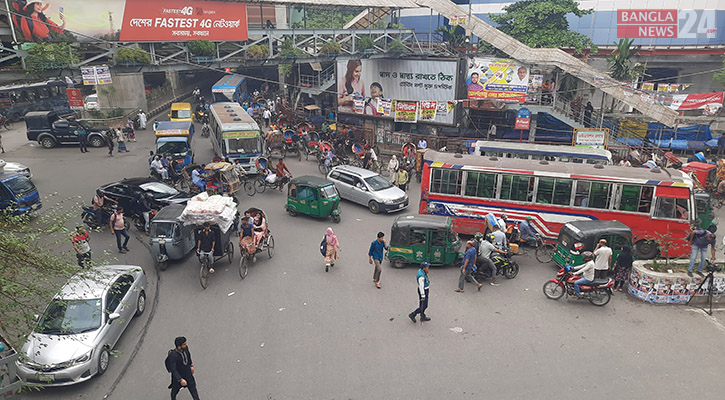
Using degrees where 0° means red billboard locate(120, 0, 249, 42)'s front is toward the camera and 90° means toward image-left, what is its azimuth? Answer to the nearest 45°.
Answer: approximately 0°

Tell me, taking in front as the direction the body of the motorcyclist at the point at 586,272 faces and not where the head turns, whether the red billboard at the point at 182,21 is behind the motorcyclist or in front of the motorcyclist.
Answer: in front

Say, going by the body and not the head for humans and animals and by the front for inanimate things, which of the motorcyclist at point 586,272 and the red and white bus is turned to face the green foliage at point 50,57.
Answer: the motorcyclist

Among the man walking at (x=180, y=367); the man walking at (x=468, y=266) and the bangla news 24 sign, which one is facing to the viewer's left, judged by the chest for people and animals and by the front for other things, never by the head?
the man walking at (x=468, y=266)

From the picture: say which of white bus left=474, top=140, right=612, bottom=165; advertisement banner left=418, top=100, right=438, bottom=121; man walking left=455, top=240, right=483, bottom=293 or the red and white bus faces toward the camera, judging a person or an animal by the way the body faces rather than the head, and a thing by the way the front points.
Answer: the advertisement banner

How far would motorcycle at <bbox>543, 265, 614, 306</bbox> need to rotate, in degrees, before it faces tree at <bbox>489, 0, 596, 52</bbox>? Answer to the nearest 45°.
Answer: approximately 90° to its right

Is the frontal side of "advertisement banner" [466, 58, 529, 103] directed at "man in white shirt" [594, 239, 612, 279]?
yes

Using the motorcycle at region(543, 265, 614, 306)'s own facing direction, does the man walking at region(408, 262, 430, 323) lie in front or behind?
in front

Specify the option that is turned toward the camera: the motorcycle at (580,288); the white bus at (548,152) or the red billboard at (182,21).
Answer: the red billboard

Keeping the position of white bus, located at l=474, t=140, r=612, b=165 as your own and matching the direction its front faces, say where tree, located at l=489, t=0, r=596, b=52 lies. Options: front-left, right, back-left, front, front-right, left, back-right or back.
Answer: left

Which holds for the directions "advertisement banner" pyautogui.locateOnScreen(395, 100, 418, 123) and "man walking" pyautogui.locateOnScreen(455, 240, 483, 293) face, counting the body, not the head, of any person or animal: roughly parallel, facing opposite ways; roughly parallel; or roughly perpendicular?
roughly perpendicular

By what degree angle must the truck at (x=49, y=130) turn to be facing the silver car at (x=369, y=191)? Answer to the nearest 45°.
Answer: approximately 45° to its right

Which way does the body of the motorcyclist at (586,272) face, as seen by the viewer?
to the viewer's left

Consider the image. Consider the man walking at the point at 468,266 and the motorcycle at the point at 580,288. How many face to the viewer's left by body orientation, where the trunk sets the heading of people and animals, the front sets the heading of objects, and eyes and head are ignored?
2

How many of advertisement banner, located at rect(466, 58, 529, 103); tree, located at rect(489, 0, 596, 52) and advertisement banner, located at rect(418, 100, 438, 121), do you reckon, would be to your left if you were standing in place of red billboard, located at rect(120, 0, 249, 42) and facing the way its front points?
3

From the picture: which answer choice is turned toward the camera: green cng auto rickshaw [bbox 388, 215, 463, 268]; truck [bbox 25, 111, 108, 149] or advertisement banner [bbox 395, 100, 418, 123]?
the advertisement banner

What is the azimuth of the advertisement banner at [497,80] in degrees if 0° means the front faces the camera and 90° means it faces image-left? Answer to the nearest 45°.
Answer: approximately 0°

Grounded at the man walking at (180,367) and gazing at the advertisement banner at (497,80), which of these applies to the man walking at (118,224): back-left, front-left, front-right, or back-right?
front-left
